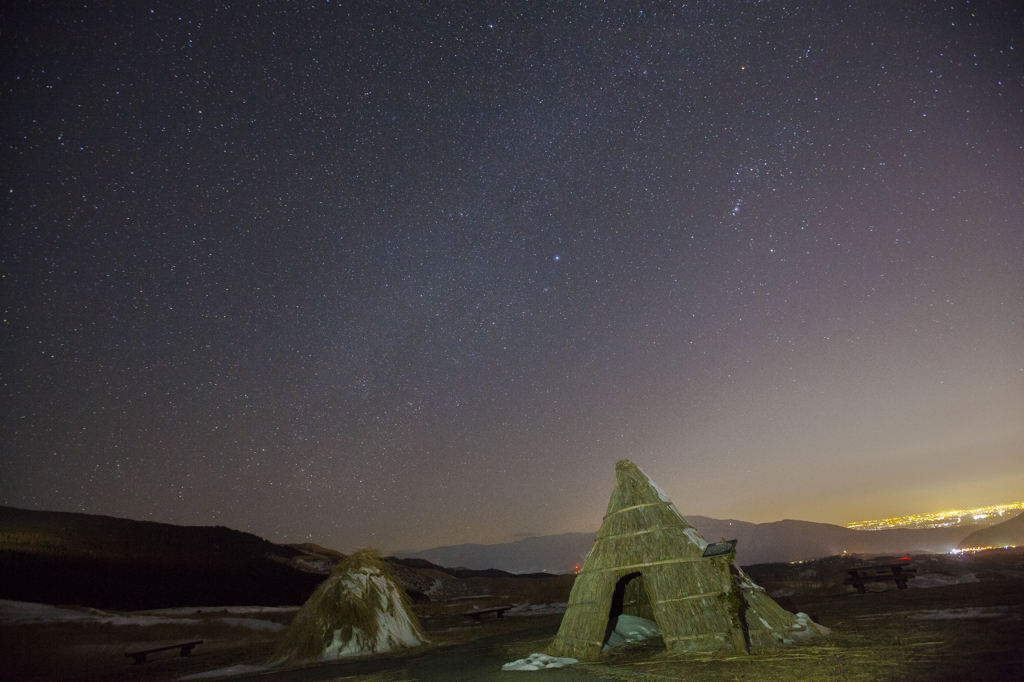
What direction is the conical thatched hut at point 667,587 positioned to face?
toward the camera

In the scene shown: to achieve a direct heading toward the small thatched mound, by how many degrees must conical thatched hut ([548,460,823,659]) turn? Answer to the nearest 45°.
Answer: approximately 135° to its right
